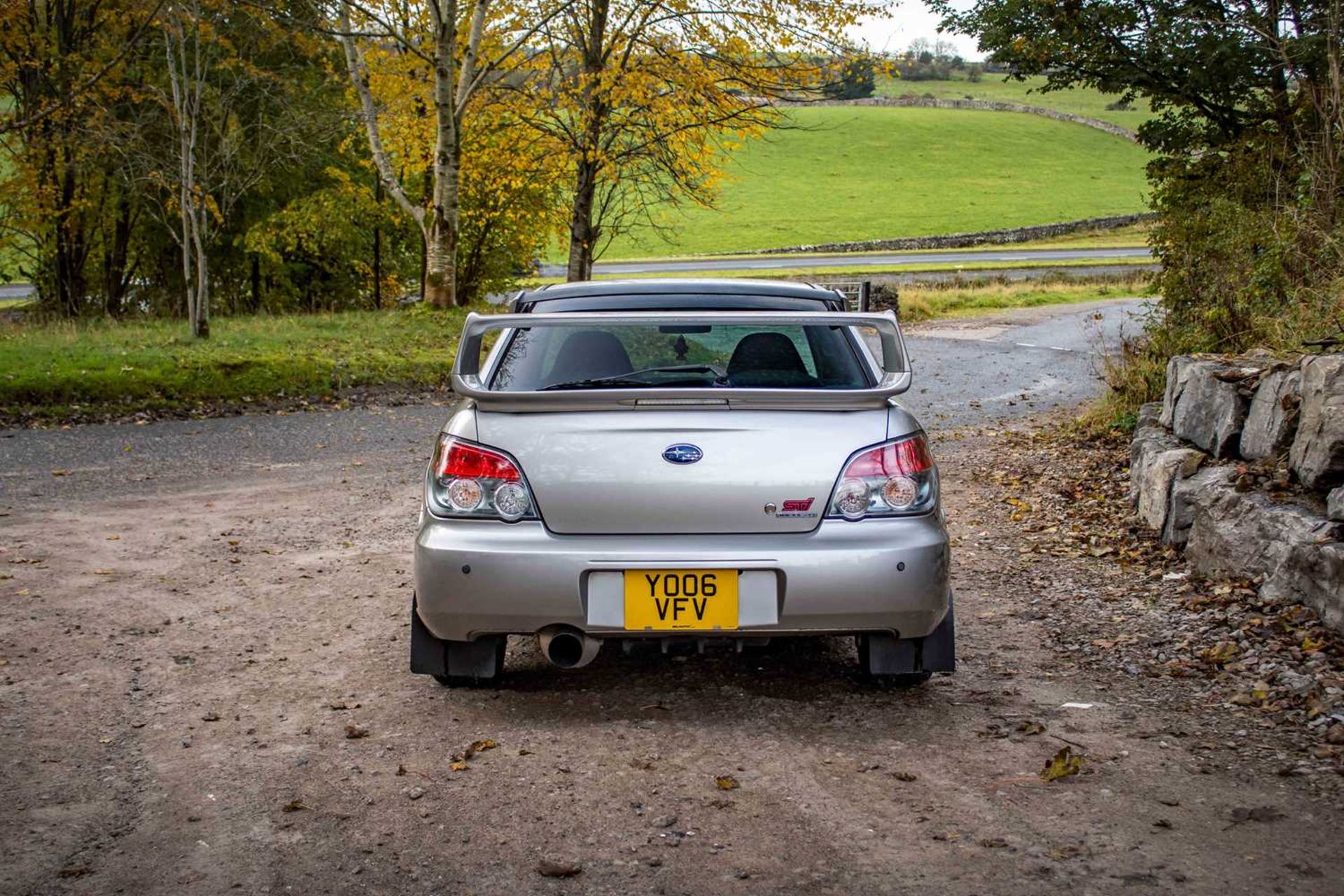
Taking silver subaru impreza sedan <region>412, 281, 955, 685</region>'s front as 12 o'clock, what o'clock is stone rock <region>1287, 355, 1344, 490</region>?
The stone rock is roughly at 2 o'clock from the silver subaru impreza sedan.

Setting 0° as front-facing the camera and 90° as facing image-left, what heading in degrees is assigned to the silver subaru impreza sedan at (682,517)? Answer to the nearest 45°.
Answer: approximately 180°

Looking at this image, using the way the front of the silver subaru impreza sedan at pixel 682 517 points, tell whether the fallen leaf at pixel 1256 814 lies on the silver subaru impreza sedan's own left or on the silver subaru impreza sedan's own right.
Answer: on the silver subaru impreza sedan's own right

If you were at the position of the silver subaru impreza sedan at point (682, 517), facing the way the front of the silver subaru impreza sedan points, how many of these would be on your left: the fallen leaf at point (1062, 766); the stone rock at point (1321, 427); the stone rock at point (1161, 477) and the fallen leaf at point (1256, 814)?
0

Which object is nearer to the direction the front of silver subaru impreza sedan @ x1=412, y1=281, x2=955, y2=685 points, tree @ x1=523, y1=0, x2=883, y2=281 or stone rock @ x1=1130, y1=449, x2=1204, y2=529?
the tree

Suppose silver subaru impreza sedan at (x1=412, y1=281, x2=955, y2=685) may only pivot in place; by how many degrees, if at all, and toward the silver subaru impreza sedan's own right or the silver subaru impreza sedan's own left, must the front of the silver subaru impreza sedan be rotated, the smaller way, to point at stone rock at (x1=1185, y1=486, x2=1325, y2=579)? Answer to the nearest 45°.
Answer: approximately 45° to the silver subaru impreza sedan's own right

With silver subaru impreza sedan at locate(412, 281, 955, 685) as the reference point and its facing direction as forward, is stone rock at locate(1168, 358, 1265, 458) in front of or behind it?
in front

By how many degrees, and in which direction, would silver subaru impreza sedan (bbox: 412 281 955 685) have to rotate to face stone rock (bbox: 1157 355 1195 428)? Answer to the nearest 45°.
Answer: approximately 45° to its right

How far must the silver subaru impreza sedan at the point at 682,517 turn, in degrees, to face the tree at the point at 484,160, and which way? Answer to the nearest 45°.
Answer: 0° — it already faces it

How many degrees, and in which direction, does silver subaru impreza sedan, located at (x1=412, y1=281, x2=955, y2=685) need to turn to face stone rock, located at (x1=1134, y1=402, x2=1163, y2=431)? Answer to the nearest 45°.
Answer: approximately 45° to its right

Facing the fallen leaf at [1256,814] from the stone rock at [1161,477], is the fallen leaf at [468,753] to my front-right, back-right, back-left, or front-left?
front-right

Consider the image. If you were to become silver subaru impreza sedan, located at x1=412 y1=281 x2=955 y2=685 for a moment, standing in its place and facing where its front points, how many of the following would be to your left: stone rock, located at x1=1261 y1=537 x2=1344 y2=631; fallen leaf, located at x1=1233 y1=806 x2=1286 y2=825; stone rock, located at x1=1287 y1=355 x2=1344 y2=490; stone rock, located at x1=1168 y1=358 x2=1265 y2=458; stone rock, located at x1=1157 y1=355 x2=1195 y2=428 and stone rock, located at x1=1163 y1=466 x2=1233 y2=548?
0

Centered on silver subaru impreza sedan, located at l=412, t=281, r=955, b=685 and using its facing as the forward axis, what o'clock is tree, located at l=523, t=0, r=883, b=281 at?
The tree is roughly at 12 o'clock from the silver subaru impreza sedan.

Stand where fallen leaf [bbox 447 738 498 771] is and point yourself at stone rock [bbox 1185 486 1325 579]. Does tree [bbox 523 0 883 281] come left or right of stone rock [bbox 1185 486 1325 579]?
left

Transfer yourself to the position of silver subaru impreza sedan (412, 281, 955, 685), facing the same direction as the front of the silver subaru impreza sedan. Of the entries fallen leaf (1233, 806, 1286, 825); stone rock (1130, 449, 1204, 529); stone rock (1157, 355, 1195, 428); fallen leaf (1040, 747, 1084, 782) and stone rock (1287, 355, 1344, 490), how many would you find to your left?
0

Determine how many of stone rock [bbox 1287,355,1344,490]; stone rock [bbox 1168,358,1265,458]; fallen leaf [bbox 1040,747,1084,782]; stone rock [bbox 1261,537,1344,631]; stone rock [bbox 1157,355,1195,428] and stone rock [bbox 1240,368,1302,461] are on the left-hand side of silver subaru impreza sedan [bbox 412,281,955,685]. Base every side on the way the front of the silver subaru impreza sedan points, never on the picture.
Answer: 0

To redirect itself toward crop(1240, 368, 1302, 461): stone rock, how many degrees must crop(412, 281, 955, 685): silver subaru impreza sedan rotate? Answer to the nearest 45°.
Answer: approximately 45° to its right
